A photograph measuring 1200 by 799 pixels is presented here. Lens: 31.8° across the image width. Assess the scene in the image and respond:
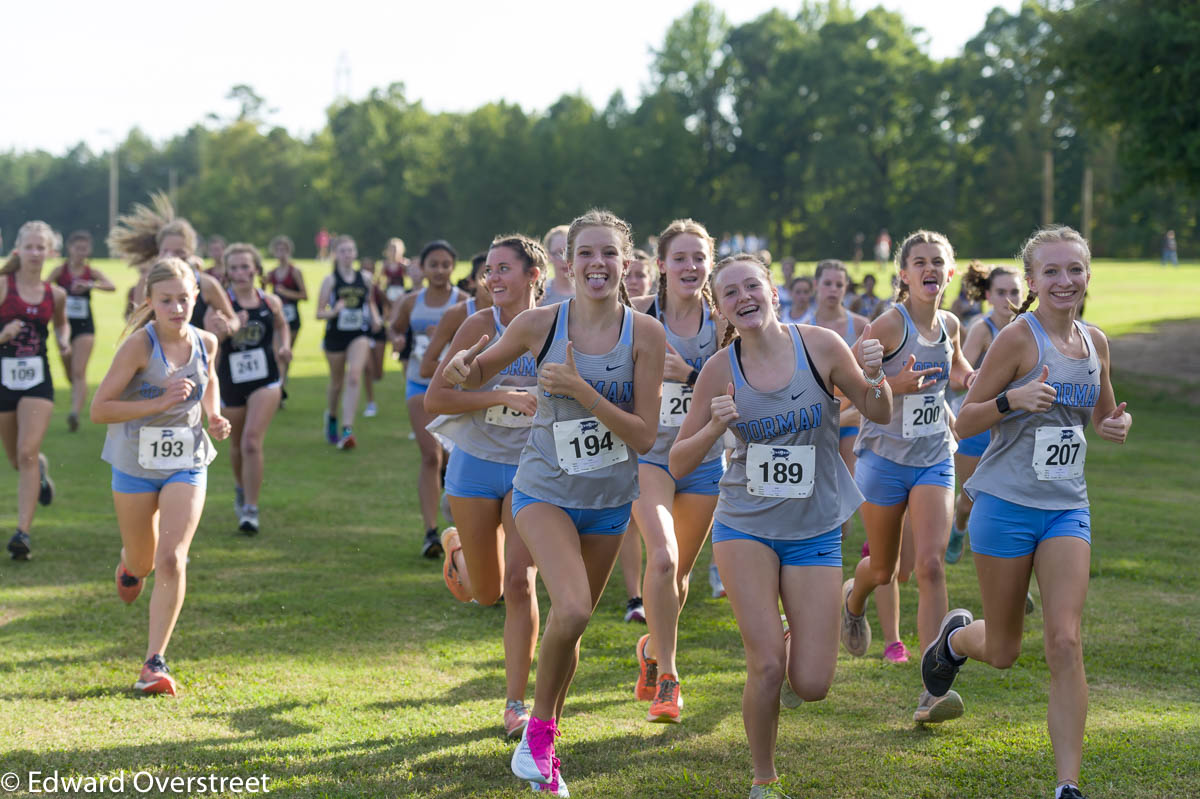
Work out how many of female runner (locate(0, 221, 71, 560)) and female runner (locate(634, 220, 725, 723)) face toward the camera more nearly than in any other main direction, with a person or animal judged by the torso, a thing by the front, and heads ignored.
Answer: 2

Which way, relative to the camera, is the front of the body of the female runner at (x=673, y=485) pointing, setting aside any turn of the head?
toward the camera

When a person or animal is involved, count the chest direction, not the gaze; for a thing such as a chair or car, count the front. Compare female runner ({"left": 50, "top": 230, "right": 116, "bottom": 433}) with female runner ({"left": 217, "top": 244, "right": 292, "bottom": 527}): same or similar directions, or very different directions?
same or similar directions

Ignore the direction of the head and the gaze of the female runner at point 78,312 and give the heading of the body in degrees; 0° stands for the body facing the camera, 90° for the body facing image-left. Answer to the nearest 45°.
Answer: approximately 0°

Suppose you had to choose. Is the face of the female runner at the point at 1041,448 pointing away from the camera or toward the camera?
toward the camera

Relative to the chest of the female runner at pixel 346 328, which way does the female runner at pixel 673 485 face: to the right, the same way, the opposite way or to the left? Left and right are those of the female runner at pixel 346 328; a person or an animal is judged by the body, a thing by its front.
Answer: the same way

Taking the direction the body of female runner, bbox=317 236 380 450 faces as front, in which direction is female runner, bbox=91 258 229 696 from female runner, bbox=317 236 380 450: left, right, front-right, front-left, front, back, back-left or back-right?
front

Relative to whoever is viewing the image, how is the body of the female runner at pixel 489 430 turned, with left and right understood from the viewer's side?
facing the viewer and to the right of the viewer

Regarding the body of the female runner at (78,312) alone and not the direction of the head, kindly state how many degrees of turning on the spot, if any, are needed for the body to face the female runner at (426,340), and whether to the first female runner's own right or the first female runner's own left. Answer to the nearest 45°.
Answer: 0° — they already face them

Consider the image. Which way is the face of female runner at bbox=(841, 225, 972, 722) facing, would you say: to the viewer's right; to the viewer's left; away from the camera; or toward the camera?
toward the camera

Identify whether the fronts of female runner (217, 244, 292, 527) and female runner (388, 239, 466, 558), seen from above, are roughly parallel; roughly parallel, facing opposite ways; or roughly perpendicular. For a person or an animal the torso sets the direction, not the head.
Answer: roughly parallel

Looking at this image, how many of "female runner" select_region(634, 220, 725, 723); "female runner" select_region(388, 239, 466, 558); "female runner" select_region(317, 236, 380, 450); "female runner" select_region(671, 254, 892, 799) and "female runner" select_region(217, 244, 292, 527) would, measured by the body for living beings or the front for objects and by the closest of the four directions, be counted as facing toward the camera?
5

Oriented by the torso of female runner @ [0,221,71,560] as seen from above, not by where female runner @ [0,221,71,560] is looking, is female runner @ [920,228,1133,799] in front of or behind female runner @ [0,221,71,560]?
in front

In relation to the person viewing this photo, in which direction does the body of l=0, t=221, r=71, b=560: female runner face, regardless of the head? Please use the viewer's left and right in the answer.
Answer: facing the viewer

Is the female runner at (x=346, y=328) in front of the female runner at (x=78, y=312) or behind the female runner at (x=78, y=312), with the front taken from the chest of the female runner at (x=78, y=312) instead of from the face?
in front
